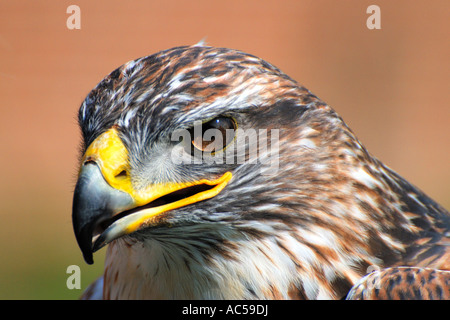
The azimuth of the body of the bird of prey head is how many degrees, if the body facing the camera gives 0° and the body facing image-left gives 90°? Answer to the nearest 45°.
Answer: approximately 45°
